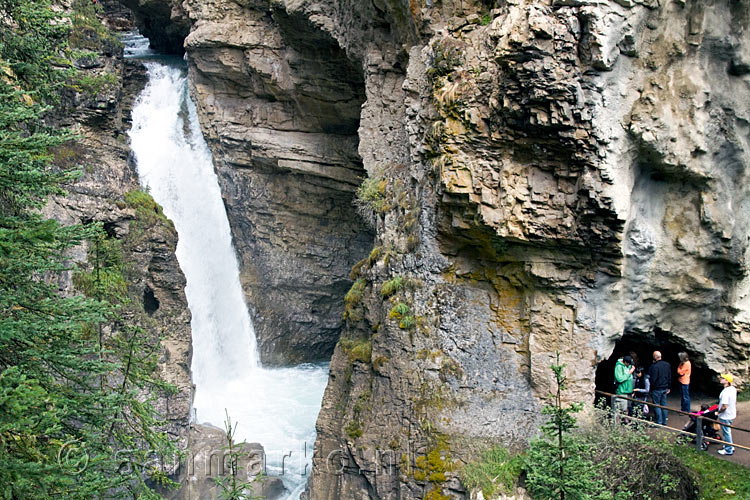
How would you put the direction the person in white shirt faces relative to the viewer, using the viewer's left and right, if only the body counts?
facing to the left of the viewer

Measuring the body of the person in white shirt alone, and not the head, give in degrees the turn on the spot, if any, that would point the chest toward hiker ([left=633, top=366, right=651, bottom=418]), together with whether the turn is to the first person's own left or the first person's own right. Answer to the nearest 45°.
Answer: approximately 45° to the first person's own right

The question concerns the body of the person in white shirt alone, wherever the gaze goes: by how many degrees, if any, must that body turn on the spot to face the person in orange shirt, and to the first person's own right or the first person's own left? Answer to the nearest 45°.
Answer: approximately 45° to the first person's own right
